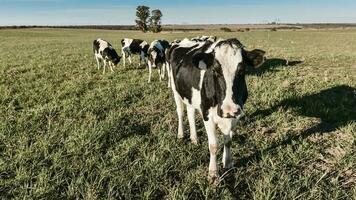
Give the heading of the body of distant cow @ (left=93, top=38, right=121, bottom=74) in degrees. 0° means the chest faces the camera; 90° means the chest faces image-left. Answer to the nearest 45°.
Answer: approximately 315°

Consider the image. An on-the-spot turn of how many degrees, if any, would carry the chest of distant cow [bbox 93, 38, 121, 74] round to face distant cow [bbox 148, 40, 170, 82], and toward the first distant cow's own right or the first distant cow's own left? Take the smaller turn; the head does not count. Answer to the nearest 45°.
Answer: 0° — it already faces it

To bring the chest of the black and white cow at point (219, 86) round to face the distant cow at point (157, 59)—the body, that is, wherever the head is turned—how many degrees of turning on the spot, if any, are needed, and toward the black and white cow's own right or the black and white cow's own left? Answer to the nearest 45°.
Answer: approximately 135° to the black and white cow's own left

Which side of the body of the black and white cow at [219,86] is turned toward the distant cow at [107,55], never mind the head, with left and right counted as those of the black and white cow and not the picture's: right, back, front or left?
back

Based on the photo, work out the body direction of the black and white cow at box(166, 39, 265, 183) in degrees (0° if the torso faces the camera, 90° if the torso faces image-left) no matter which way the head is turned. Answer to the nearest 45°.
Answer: approximately 315°
